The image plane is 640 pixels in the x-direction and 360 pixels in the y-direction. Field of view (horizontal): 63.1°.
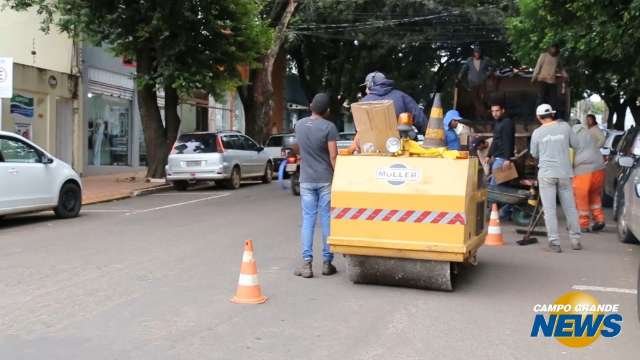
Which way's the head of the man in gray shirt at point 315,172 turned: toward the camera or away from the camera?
away from the camera

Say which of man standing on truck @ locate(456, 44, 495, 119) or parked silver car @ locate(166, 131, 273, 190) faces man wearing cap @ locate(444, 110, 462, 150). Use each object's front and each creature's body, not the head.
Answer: the man standing on truck

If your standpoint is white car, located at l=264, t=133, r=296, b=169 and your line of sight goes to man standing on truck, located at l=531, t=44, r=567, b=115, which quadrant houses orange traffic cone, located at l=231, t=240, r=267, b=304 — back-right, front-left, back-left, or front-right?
front-right

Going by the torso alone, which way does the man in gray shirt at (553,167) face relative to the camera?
away from the camera

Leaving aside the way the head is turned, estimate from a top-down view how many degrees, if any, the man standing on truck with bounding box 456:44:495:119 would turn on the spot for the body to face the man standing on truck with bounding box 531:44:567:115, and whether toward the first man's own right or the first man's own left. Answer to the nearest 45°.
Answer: approximately 90° to the first man's own left

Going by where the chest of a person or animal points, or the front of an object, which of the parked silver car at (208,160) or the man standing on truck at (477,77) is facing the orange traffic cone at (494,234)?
the man standing on truck

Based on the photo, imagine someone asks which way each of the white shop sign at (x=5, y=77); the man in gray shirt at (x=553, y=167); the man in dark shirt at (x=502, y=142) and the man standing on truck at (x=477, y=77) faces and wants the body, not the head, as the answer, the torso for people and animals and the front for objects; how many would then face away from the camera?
1

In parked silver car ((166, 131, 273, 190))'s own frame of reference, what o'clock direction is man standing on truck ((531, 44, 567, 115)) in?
The man standing on truck is roughly at 3 o'clock from the parked silver car.

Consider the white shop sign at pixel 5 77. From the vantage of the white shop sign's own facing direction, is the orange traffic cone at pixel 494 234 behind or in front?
in front

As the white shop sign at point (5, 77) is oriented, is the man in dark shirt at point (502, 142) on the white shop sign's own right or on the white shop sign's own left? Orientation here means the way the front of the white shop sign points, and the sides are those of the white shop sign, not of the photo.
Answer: on the white shop sign's own left

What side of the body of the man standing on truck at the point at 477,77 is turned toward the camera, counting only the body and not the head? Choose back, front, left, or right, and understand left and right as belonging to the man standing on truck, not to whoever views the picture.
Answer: front

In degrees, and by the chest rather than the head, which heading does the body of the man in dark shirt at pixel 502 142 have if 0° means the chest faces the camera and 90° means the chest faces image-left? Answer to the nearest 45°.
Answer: approximately 45°

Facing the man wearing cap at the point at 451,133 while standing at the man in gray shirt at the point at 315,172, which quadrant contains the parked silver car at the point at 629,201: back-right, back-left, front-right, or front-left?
front-right

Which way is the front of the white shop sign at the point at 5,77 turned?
toward the camera

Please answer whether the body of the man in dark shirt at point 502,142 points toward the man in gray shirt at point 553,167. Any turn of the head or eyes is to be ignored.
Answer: no

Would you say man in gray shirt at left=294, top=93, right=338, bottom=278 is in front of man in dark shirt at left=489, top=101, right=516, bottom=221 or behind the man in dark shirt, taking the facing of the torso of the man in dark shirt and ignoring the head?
in front

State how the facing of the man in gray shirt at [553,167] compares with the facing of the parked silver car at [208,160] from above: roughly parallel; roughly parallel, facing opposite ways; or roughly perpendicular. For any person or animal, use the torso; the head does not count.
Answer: roughly parallel
